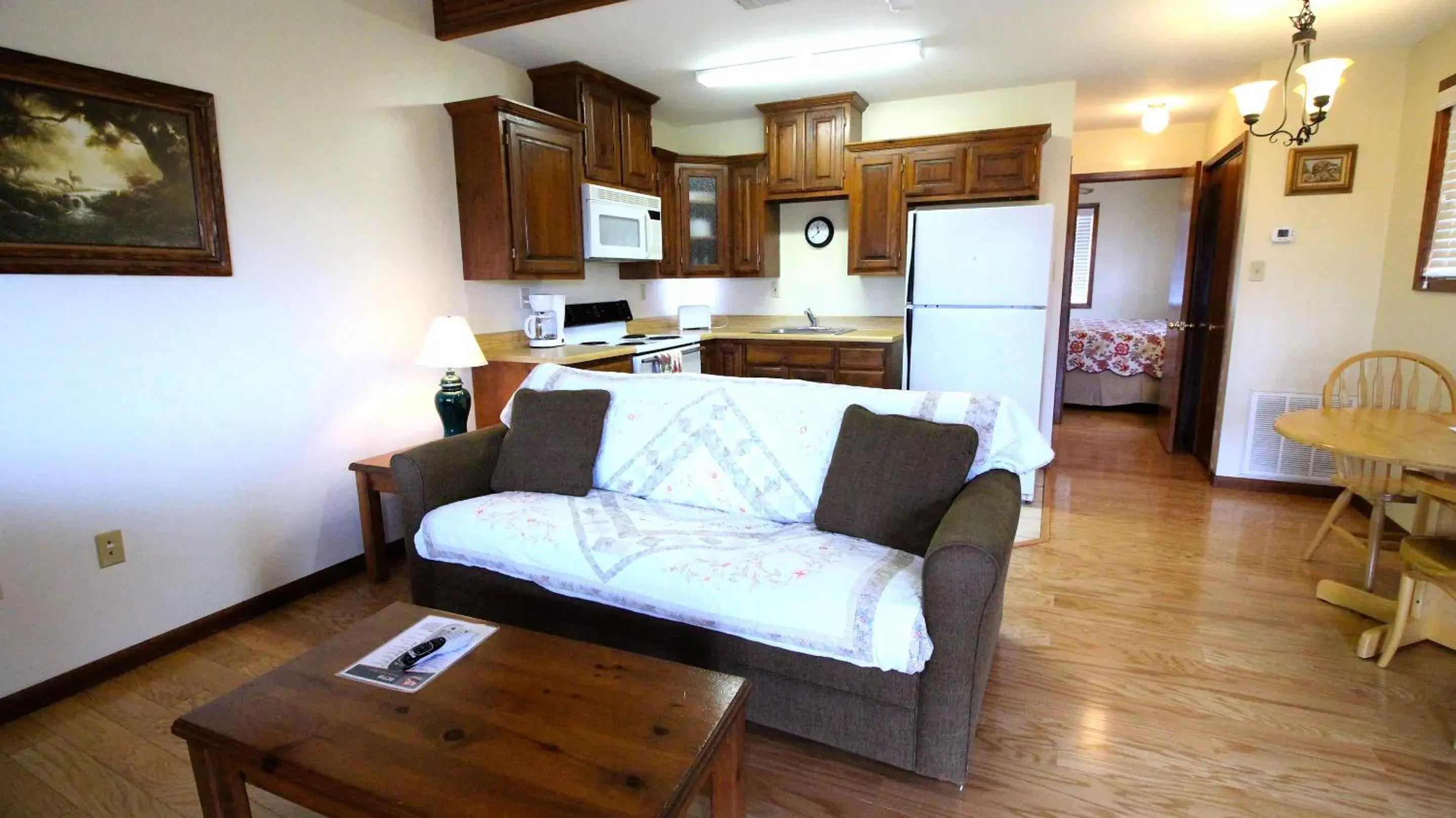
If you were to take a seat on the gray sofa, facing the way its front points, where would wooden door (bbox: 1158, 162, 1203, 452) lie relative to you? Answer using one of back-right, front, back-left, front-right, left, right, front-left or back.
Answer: back

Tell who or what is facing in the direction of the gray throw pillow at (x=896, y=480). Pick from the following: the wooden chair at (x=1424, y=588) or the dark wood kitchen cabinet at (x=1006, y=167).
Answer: the dark wood kitchen cabinet

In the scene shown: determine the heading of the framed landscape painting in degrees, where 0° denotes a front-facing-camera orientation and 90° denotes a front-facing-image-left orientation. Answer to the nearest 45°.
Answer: approximately 315°

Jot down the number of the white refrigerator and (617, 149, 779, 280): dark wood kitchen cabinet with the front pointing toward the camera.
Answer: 2

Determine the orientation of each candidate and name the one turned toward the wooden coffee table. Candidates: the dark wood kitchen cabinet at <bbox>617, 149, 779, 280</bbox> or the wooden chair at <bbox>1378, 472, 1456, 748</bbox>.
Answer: the dark wood kitchen cabinet

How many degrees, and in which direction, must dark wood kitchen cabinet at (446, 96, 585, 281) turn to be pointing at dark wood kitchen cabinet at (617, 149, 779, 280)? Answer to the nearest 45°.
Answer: approximately 90° to its left

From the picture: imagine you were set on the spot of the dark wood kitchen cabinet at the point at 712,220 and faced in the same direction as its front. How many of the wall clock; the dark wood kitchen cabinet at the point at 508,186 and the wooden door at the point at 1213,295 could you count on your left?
2

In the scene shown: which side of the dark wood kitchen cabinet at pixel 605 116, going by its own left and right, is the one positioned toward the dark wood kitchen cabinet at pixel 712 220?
left

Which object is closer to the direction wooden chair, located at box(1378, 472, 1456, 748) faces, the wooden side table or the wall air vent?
the wall air vent
